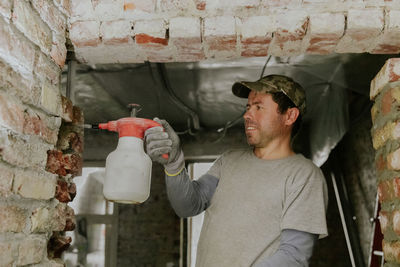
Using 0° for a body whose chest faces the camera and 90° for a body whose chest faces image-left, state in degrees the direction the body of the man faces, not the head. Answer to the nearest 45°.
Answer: approximately 45°

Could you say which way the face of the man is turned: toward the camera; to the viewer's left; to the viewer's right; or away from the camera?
to the viewer's left
